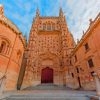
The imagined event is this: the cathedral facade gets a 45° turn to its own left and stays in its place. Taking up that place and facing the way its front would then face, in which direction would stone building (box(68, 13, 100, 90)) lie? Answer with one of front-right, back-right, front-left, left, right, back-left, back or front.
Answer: front

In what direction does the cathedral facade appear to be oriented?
toward the camera

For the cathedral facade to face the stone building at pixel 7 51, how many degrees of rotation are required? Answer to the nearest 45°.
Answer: approximately 45° to its right
